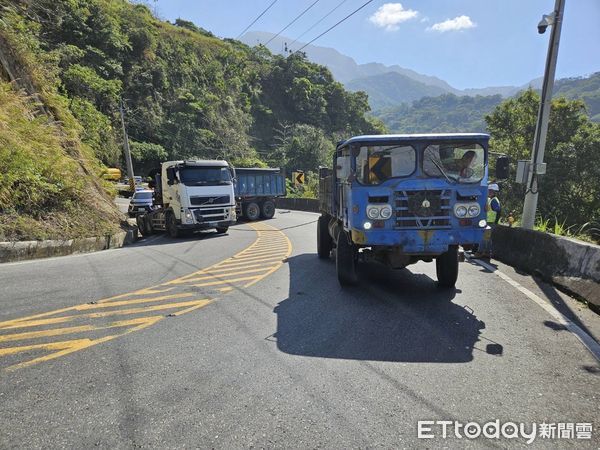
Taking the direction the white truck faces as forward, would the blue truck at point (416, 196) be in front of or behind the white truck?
in front

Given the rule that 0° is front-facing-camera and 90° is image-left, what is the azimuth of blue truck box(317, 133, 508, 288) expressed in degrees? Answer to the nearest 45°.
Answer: approximately 0°

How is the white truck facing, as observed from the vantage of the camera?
facing the viewer and to the right of the viewer

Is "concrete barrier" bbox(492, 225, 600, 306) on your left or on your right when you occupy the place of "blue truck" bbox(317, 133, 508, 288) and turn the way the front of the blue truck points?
on your left

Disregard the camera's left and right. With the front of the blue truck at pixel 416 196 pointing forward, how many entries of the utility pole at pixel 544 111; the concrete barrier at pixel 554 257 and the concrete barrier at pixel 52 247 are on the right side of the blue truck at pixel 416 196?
1

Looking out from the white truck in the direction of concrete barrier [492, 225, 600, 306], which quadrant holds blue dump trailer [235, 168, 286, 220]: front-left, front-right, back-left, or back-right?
back-left

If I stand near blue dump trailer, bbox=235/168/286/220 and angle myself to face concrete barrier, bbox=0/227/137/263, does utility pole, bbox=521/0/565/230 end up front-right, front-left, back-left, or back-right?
front-left

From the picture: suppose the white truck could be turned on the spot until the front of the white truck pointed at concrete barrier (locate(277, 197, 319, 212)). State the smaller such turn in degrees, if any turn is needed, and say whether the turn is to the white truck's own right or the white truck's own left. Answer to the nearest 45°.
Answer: approximately 90° to the white truck's own left

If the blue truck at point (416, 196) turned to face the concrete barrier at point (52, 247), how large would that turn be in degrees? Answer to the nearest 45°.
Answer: approximately 90° to its right

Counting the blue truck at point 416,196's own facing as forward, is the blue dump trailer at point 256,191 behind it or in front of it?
behind
